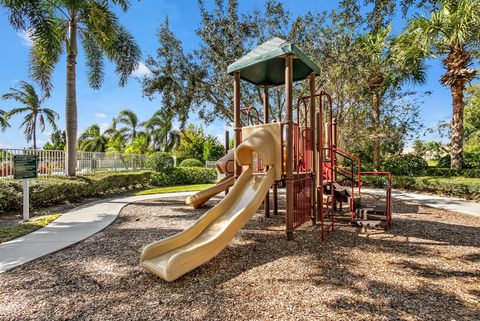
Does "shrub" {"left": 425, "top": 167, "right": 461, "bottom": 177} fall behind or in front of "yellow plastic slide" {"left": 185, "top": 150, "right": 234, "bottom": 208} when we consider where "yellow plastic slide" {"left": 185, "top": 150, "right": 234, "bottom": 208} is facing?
behind

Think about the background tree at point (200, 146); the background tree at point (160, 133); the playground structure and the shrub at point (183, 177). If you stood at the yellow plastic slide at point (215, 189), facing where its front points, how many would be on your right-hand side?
3

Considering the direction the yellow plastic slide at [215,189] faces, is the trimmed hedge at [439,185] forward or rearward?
rearward

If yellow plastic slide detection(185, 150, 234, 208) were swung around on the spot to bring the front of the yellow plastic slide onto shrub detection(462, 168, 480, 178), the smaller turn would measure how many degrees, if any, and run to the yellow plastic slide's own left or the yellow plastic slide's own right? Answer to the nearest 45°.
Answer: approximately 180°

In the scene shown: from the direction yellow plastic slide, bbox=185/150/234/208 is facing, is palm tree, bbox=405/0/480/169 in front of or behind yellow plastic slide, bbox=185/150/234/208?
behind

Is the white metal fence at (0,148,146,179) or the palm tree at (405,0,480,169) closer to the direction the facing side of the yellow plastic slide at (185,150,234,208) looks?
the white metal fence

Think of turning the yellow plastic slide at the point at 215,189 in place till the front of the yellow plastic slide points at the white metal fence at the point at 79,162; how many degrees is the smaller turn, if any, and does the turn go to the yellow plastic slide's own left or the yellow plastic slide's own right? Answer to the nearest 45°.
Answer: approximately 45° to the yellow plastic slide's own right

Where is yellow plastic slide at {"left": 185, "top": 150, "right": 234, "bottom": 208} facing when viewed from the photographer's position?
facing to the left of the viewer

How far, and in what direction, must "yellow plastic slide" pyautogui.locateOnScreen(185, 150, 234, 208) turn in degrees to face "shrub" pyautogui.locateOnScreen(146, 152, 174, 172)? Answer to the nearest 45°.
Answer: approximately 90° to its right

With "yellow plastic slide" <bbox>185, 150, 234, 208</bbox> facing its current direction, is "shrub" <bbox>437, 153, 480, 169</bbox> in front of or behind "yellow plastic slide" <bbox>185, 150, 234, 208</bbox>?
behind

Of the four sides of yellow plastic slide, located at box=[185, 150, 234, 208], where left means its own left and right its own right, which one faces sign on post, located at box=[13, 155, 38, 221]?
front

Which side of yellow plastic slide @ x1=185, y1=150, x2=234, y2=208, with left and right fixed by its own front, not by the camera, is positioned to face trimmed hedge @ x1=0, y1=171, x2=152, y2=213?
front

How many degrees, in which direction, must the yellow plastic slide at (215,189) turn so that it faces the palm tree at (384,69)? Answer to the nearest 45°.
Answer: approximately 135° to its right
